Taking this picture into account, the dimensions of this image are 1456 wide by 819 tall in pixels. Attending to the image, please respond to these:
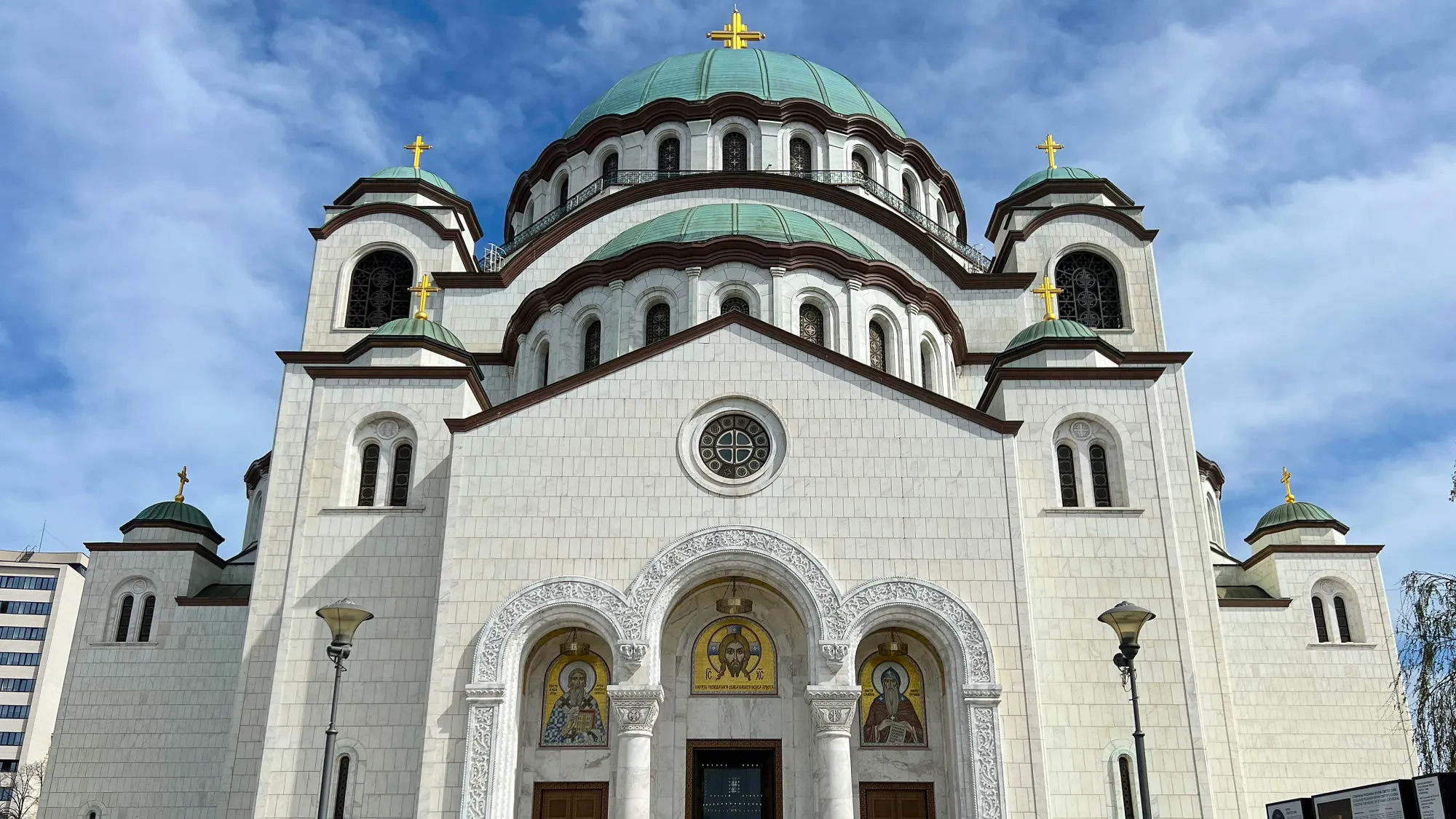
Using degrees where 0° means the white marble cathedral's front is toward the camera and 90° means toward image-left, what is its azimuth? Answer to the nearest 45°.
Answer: approximately 0°
